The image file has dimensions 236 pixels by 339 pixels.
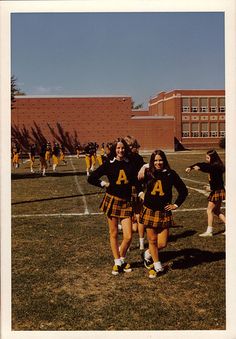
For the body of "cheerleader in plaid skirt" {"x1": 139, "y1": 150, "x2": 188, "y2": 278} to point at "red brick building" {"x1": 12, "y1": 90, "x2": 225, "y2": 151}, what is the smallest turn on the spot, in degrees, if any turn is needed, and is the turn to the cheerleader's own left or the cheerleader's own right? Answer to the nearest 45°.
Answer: approximately 180°

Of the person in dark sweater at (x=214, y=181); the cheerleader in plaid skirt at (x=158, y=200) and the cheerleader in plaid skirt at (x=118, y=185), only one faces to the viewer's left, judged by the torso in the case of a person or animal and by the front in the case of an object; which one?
the person in dark sweater

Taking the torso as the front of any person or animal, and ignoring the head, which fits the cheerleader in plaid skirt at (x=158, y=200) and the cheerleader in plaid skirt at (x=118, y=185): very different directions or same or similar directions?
same or similar directions

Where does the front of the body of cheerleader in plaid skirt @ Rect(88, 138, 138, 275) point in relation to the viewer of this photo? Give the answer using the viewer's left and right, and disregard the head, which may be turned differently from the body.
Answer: facing the viewer

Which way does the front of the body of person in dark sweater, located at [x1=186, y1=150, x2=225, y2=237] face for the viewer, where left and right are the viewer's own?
facing to the left of the viewer

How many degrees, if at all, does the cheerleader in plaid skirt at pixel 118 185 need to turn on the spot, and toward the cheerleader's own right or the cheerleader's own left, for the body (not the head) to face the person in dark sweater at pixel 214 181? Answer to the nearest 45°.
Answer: approximately 135° to the cheerleader's own left

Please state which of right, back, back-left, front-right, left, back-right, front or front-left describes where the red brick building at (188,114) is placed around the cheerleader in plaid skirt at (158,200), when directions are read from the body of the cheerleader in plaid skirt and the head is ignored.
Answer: back

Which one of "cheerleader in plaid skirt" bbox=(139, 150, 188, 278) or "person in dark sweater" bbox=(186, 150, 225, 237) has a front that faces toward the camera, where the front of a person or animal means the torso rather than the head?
the cheerleader in plaid skirt

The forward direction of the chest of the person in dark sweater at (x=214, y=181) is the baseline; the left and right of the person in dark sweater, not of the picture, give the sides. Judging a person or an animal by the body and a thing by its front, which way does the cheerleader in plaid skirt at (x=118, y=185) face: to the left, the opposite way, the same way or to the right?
to the left

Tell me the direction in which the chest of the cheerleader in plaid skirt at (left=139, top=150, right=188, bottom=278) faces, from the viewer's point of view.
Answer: toward the camera

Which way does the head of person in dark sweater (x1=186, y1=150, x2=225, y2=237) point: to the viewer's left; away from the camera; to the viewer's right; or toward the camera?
to the viewer's left

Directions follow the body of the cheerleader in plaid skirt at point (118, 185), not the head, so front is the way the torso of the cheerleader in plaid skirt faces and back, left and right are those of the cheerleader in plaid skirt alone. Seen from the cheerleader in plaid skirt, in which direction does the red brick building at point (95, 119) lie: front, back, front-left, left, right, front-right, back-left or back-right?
back

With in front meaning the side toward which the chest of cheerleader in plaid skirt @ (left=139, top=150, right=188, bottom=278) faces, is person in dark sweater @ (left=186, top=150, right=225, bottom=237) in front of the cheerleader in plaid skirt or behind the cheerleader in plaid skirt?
behind

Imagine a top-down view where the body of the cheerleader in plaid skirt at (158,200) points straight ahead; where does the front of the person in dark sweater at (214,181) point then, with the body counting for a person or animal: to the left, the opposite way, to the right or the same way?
to the right
